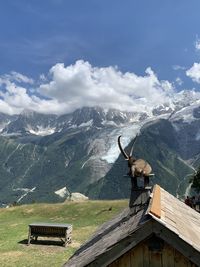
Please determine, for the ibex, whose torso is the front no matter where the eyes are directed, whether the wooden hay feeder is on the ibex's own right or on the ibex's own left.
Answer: on the ibex's own right

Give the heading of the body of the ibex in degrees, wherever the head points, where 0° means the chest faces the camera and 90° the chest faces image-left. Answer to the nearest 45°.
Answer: approximately 45°
